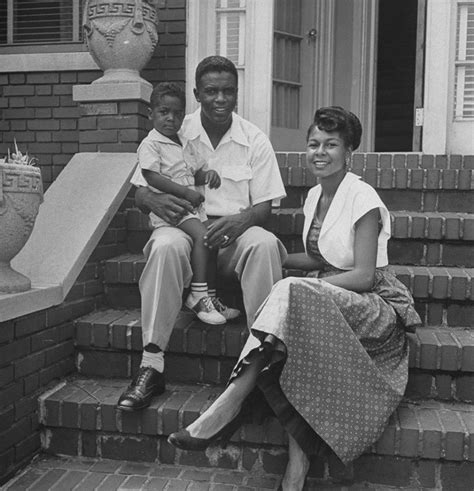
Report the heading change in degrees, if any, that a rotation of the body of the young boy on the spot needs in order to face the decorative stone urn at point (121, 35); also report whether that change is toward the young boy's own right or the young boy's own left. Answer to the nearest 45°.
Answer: approximately 135° to the young boy's own left

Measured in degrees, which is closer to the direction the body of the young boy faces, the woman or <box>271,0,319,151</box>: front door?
the woman

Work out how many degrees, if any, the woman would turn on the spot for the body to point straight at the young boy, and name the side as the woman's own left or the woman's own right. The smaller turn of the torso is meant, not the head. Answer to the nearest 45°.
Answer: approximately 90° to the woman's own right

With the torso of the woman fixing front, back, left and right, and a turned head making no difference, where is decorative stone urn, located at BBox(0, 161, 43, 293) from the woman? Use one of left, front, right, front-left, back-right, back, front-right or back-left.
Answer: front-right

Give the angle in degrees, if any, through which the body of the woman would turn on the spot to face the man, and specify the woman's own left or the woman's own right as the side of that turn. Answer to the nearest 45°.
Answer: approximately 90° to the woman's own right

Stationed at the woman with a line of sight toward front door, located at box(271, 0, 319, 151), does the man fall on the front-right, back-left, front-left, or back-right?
front-left

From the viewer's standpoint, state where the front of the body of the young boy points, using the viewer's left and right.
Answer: facing the viewer and to the right of the viewer

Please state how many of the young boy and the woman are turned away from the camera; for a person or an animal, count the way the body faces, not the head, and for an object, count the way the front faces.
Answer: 0

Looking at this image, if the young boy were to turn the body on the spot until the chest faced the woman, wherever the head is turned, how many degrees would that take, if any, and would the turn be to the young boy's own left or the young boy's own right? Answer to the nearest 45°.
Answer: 0° — they already face them

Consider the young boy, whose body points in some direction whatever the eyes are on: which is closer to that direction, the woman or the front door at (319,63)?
the woman

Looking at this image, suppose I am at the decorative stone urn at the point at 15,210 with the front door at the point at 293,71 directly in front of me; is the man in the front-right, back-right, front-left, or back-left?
front-right

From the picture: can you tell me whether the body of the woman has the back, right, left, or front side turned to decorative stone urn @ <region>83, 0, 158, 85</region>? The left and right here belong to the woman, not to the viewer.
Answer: right

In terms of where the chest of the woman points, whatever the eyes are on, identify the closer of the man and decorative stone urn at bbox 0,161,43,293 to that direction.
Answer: the decorative stone urn

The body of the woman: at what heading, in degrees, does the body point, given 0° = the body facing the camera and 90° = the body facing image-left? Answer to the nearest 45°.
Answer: approximately 45°

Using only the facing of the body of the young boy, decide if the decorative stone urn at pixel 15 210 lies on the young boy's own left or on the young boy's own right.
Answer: on the young boy's own right
